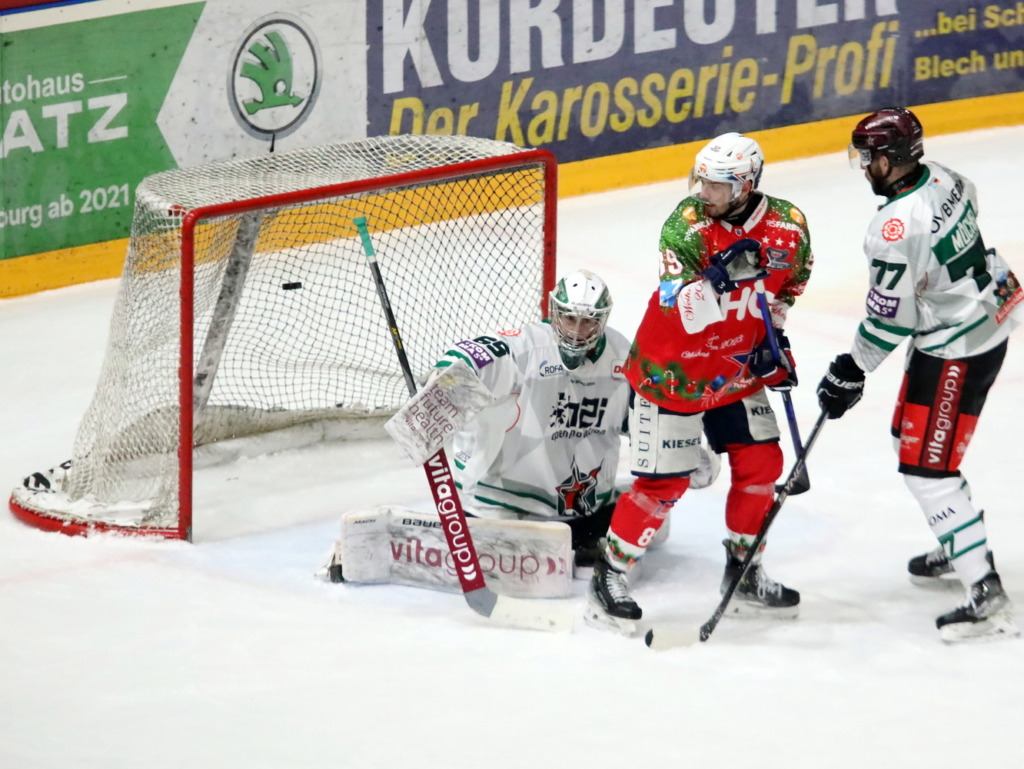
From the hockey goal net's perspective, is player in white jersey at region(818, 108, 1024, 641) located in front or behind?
in front

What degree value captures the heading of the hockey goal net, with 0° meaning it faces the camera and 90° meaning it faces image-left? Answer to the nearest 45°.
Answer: approximately 315°

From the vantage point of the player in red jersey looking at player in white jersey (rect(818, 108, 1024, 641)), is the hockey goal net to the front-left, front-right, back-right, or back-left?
back-left

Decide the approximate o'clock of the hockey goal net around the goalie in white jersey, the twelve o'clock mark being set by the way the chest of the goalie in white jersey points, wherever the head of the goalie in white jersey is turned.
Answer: The hockey goal net is roughly at 6 o'clock from the goalie in white jersey.

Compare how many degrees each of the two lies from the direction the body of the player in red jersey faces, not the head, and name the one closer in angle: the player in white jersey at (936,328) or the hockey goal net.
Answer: the player in white jersey

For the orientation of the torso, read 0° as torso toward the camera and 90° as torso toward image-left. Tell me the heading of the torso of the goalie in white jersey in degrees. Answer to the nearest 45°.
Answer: approximately 315°

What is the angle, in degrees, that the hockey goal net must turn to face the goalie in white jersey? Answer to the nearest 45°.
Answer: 0° — it already faces them

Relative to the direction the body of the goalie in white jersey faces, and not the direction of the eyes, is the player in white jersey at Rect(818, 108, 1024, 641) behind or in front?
in front

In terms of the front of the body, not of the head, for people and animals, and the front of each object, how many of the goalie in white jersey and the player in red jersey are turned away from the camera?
0

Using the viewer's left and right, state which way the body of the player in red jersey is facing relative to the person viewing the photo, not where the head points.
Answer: facing the viewer and to the right of the viewer

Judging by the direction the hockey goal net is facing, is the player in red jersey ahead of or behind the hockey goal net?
ahead
